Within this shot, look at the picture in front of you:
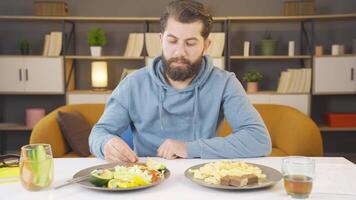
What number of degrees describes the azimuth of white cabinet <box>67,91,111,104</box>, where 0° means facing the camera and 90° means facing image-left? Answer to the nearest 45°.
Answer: approximately 0°

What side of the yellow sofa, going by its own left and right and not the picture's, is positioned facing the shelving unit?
back

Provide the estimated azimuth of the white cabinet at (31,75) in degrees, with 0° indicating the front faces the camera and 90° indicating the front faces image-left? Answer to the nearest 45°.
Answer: approximately 0°

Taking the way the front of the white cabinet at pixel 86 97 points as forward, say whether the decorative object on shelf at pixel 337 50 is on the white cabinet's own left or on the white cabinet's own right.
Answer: on the white cabinet's own left

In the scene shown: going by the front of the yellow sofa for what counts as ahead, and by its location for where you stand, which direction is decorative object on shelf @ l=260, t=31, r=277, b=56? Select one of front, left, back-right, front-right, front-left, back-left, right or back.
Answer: back

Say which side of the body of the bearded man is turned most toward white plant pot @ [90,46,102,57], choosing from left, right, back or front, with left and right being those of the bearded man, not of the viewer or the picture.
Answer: back

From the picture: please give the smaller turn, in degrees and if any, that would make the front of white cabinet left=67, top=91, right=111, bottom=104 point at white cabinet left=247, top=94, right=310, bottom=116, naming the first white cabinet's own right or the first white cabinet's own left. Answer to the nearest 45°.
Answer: approximately 90° to the first white cabinet's own left
